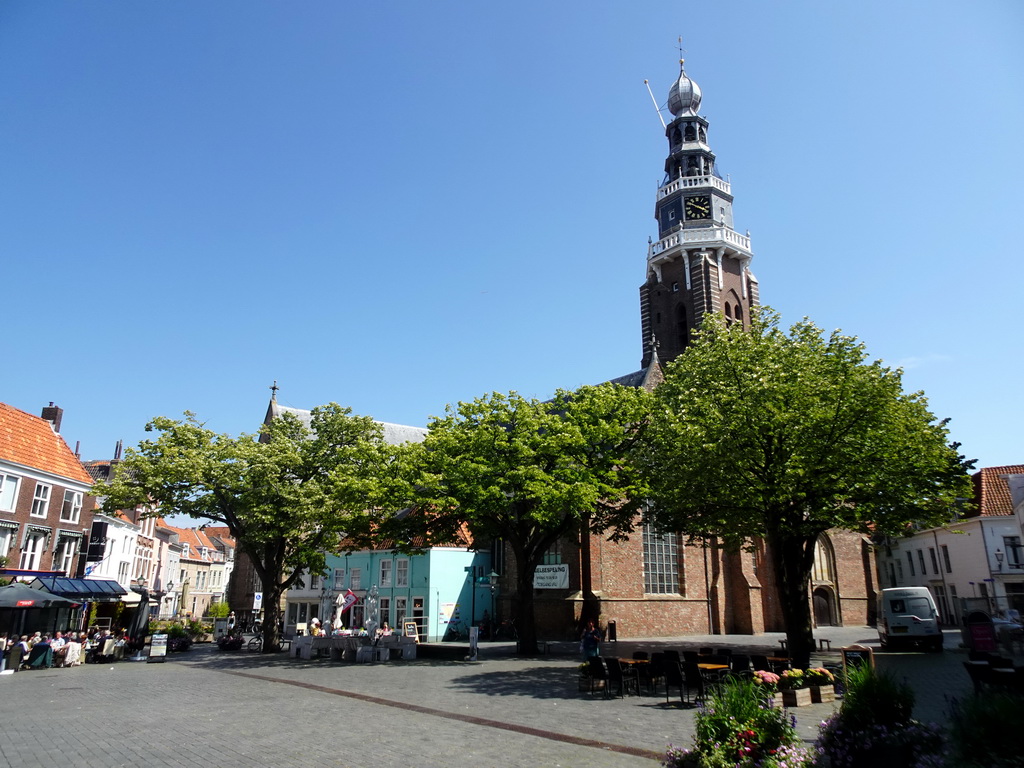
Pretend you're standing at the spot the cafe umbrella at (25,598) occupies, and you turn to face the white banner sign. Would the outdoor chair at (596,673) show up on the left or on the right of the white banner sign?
right

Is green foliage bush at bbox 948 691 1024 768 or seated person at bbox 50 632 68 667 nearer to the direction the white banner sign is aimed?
the green foliage bush

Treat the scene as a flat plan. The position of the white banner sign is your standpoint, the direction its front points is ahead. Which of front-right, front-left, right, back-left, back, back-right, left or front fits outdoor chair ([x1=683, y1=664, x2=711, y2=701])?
front

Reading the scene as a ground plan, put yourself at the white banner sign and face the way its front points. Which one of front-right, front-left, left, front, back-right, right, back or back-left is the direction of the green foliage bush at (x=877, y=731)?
front

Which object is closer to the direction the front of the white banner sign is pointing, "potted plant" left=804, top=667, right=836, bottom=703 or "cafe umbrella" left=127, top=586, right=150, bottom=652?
the potted plant

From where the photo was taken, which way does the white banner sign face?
toward the camera

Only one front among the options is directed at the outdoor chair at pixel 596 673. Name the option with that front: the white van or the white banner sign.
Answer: the white banner sign
